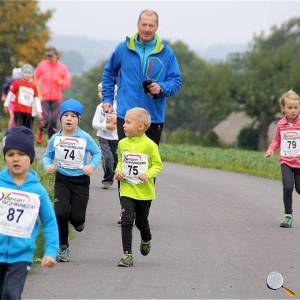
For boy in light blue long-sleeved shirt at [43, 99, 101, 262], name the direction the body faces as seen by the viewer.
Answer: toward the camera

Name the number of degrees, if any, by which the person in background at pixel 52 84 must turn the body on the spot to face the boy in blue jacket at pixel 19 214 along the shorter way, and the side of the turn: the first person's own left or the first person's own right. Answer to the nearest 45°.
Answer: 0° — they already face them

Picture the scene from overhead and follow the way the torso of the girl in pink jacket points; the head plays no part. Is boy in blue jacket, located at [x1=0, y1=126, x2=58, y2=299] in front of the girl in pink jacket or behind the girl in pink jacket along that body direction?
in front

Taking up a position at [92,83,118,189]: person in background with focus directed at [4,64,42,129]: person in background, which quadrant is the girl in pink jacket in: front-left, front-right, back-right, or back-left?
back-right

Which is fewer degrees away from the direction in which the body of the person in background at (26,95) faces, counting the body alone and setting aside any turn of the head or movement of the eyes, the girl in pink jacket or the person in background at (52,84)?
the girl in pink jacket

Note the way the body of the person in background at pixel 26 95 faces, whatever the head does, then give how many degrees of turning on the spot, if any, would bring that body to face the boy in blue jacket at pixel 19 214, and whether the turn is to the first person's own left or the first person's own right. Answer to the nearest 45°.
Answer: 0° — they already face them

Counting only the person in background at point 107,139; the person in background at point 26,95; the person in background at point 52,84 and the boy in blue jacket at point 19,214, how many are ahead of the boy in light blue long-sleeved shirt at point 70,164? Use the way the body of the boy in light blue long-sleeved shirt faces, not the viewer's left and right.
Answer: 1

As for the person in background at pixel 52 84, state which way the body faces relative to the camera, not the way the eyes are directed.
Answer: toward the camera

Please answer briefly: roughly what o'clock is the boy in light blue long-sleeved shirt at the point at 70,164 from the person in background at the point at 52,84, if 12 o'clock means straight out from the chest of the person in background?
The boy in light blue long-sleeved shirt is roughly at 12 o'clock from the person in background.
